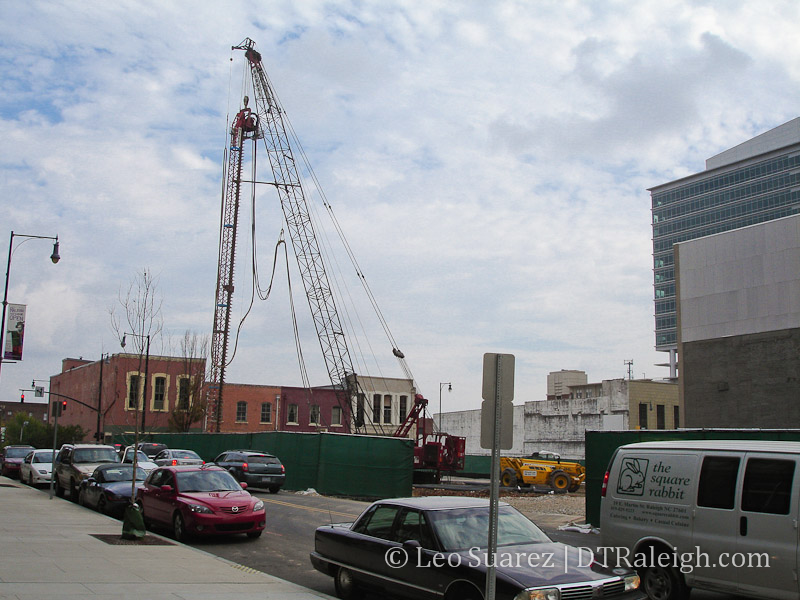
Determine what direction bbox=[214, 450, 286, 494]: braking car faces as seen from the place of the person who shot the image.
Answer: facing away from the viewer and to the left of the viewer

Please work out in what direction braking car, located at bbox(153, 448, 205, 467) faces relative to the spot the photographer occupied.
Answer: facing away from the viewer and to the left of the viewer

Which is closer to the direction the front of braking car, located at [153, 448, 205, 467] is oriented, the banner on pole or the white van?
the banner on pole

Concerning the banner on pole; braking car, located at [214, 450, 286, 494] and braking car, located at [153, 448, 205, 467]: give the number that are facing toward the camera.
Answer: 1

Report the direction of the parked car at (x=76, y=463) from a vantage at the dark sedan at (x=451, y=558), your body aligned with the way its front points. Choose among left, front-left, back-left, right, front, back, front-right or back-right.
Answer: back

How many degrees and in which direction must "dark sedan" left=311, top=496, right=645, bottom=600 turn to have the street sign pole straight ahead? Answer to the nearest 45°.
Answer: approximately 45° to its right

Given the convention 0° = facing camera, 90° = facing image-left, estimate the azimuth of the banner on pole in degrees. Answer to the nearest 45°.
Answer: approximately 0°
